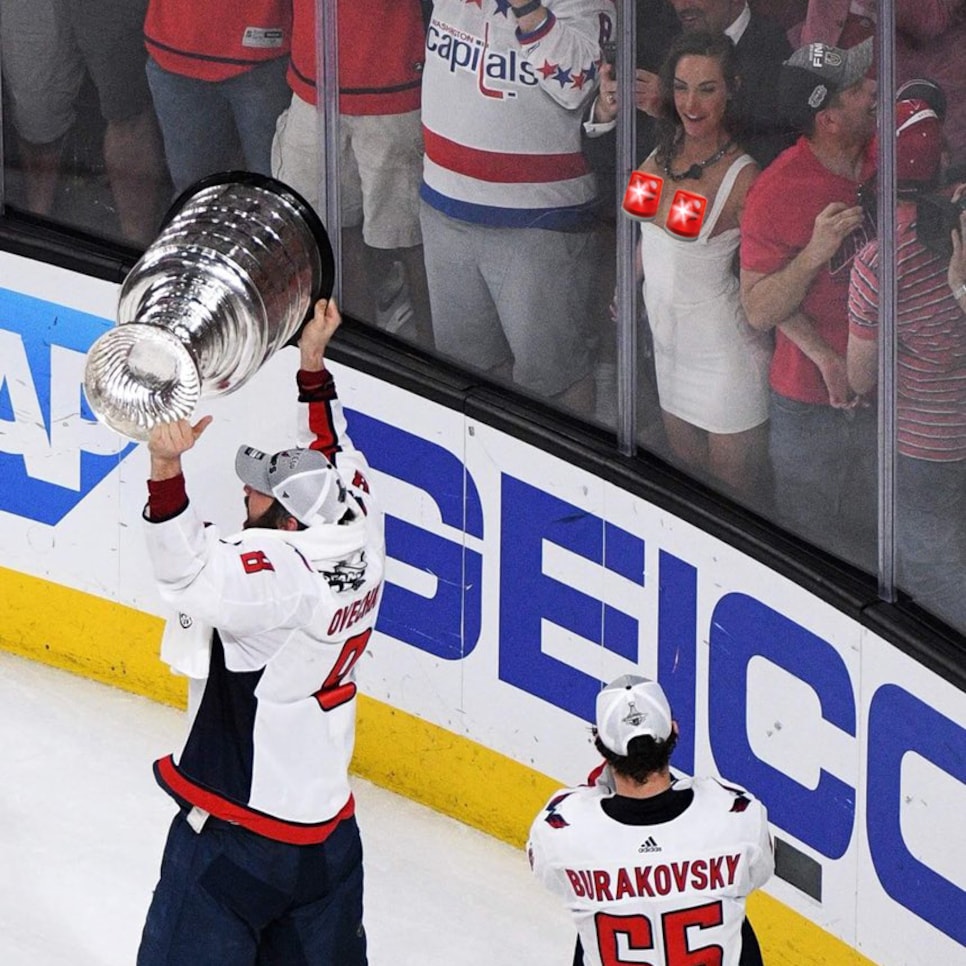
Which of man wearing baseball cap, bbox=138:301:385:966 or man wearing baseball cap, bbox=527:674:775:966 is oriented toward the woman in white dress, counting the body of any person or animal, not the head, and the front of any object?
man wearing baseball cap, bbox=527:674:775:966

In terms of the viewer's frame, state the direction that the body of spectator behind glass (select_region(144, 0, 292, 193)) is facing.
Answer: toward the camera

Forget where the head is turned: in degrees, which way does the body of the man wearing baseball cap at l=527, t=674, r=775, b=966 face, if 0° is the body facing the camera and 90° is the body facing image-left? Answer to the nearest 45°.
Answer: approximately 180°

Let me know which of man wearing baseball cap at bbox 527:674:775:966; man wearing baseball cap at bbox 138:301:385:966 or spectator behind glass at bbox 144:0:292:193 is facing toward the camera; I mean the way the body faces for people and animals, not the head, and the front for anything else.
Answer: the spectator behind glass

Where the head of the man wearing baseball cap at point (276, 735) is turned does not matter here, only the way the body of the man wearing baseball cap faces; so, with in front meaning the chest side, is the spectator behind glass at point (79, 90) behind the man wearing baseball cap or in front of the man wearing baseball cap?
in front

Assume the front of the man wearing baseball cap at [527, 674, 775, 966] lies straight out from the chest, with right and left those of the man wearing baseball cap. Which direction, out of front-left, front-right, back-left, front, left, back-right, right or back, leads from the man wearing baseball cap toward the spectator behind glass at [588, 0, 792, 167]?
front

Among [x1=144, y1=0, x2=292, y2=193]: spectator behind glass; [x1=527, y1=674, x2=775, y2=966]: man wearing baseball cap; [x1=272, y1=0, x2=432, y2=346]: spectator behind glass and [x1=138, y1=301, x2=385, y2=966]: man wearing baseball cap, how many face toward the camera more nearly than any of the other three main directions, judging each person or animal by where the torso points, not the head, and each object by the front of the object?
2

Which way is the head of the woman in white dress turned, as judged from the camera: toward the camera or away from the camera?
toward the camera

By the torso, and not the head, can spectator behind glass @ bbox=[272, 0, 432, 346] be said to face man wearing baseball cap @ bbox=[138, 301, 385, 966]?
yes

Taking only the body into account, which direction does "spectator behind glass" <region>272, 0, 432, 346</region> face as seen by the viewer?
toward the camera

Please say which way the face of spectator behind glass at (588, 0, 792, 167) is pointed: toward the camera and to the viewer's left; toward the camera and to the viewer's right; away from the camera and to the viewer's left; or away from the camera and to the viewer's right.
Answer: toward the camera and to the viewer's left

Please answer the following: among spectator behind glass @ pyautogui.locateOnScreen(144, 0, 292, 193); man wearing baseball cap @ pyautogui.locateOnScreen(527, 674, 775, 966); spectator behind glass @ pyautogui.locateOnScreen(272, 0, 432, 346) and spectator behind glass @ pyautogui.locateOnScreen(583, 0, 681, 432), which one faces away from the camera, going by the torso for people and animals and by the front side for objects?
the man wearing baseball cap

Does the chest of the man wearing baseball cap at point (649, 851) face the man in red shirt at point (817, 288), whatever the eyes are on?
yes

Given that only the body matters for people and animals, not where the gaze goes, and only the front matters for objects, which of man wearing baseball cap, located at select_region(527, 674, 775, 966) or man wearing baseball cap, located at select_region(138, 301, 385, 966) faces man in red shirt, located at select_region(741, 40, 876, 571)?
man wearing baseball cap, located at select_region(527, 674, 775, 966)

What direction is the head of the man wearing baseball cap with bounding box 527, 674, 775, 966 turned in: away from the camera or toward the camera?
away from the camera
